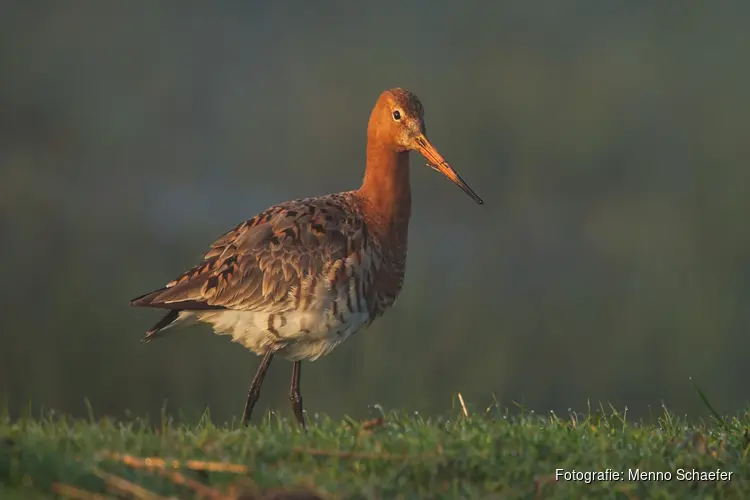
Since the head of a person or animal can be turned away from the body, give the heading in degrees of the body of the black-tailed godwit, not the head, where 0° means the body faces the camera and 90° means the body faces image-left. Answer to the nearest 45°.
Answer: approximately 270°
